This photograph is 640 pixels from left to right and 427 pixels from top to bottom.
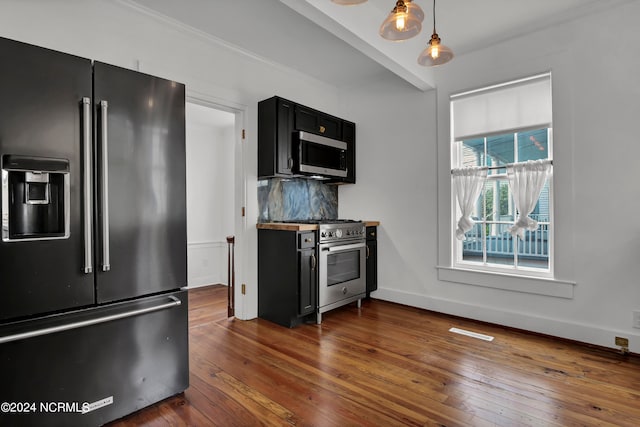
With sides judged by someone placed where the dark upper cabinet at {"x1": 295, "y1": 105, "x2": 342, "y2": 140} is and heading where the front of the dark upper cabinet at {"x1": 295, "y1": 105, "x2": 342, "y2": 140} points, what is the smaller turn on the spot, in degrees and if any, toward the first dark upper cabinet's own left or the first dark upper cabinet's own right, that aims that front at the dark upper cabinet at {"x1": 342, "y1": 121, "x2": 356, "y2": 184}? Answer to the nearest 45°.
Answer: approximately 90° to the first dark upper cabinet's own left

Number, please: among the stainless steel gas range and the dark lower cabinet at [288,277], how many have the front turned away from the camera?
0

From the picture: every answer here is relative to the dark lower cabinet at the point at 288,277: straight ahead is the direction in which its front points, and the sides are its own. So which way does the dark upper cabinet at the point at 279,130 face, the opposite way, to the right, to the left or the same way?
the same way

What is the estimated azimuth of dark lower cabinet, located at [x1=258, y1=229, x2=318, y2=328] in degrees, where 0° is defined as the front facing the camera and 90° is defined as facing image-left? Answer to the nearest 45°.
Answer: approximately 315°

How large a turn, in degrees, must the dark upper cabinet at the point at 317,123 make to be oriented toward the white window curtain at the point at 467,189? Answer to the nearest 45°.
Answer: approximately 45° to its left

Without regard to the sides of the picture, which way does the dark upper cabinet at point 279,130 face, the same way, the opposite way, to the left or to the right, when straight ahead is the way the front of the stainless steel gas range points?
the same way

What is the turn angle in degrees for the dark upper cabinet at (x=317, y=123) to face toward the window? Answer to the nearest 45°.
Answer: approximately 45° to its left

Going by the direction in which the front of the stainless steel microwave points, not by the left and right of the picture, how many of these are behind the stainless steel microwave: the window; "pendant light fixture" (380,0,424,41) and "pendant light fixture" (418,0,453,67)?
0

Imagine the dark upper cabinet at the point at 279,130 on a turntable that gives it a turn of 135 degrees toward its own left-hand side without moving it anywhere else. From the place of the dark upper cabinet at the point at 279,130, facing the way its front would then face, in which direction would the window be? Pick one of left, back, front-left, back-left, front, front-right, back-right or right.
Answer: right

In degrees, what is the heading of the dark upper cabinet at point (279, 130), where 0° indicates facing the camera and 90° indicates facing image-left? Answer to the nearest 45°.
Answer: approximately 315°

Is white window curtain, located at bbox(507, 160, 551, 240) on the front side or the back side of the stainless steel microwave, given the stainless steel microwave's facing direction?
on the front side

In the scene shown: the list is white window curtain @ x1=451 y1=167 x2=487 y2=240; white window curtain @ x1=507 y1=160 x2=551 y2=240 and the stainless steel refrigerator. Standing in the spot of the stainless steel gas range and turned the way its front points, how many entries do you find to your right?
1

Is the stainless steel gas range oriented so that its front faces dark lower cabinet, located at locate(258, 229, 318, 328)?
no

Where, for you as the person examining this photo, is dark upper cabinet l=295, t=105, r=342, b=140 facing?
facing the viewer and to the right of the viewer

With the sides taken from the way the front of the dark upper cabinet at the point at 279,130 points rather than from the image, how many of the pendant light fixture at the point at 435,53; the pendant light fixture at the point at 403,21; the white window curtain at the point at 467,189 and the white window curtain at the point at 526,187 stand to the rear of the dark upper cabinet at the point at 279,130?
0

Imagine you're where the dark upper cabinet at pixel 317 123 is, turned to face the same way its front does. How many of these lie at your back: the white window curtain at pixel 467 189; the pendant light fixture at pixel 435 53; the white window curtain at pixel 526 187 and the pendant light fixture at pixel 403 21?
0
